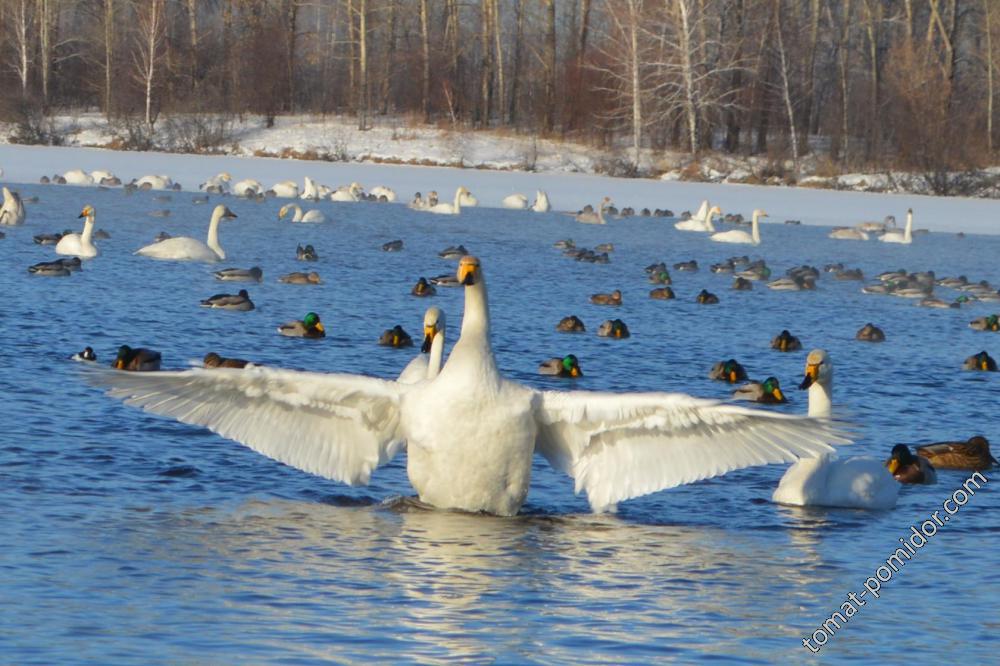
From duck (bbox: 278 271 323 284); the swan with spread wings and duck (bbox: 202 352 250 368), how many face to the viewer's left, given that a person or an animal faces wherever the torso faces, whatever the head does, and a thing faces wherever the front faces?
1

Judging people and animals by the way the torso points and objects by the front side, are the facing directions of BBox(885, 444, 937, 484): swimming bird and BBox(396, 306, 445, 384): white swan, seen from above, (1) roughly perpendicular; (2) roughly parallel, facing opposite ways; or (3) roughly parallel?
roughly perpendicular

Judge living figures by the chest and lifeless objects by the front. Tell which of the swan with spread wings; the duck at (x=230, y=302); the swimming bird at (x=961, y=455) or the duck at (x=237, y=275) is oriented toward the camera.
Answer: the swan with spread wings

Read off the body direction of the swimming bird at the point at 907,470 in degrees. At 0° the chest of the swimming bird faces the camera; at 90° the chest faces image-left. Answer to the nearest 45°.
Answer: approximately 45°

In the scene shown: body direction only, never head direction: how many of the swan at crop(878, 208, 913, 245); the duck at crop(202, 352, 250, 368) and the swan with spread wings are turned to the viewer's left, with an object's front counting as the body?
1

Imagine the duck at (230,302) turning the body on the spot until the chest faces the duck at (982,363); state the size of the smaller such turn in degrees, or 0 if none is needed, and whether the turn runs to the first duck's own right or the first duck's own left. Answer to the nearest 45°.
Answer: approximately 45° to the first duck's own right

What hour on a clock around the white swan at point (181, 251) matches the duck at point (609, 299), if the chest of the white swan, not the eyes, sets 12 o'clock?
The duck is roughly at 1 o'clock from the white swan.

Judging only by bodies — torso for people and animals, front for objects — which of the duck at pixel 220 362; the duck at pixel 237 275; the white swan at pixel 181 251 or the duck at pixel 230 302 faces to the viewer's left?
the duck at pixel 220 362

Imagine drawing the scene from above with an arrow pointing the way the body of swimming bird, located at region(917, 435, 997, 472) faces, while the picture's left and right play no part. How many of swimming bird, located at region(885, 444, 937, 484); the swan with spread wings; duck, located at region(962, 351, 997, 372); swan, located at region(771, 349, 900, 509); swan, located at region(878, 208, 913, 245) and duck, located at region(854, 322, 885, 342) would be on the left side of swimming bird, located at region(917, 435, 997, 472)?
3

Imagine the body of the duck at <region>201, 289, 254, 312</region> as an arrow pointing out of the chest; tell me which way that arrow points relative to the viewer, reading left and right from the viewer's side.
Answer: facing to the right of the viewer

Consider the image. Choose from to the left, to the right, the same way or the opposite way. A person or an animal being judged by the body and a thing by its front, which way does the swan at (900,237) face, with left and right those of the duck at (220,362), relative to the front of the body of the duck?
the opposite way

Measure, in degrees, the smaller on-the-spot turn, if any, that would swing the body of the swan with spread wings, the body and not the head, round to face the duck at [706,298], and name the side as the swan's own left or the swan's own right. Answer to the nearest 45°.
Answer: approximately 180°

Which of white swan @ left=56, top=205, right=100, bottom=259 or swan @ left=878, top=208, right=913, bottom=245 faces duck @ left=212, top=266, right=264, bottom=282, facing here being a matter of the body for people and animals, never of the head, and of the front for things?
the white swan

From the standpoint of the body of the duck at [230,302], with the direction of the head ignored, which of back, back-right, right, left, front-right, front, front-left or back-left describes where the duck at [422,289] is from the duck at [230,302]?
front-left
